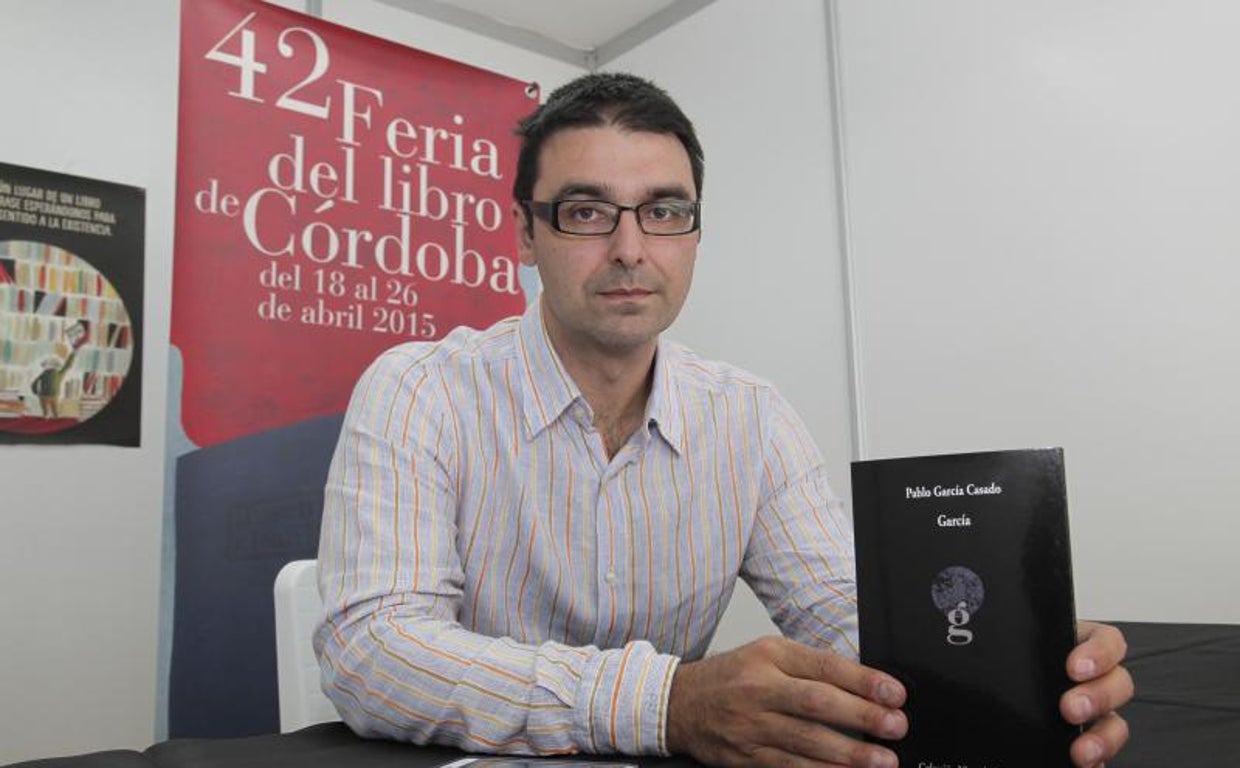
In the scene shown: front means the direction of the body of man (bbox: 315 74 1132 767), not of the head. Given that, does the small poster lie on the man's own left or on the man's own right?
on the man's own right

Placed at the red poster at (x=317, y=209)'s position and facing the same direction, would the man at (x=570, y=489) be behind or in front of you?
in front

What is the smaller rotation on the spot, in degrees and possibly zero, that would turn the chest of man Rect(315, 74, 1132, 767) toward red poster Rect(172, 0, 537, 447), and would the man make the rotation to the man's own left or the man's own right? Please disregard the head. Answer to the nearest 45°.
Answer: approximately 135° to the man's own right

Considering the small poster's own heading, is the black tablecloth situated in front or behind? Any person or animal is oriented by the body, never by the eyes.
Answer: in front

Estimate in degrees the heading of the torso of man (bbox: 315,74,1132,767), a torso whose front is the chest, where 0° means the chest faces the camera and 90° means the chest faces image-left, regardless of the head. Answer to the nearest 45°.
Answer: approximately 0°

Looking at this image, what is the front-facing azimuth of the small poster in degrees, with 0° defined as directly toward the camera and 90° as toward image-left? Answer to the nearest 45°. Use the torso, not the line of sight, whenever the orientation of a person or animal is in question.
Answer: approximately 315°

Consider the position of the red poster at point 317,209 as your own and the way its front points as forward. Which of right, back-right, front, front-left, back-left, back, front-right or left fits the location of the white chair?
front-right
